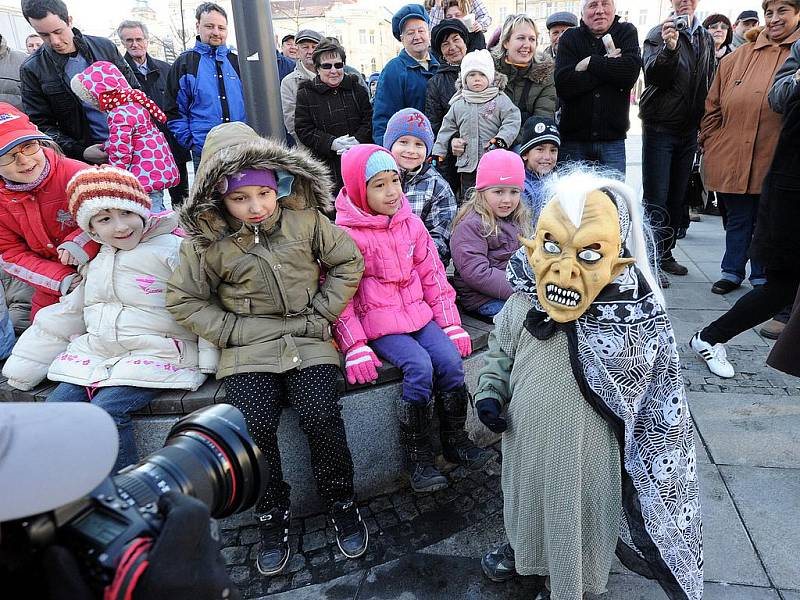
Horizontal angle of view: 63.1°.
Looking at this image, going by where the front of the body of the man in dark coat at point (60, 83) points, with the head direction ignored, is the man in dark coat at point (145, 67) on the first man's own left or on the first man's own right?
on the first man's own left

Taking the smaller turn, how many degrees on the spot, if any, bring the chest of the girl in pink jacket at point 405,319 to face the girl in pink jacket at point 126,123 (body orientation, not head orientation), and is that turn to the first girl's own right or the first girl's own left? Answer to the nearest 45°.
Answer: approximately 180°

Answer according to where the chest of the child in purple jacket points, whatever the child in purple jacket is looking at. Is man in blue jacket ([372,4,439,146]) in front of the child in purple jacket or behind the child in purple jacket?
behind

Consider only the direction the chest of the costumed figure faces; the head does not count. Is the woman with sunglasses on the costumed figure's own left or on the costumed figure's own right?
on the costumed figure's own right

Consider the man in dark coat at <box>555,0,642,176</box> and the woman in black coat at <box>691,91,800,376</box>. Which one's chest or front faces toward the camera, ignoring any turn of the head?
the man in dark coat

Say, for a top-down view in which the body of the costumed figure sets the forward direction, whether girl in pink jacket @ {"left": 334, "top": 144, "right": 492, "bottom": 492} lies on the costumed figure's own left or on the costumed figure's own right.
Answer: on the costumed figure's own right

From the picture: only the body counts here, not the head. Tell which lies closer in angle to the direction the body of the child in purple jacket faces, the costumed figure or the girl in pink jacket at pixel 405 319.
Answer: the costumed figure

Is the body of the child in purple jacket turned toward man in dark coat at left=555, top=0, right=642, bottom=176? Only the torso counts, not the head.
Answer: no

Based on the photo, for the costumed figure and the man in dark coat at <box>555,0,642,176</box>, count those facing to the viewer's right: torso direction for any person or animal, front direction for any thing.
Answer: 0

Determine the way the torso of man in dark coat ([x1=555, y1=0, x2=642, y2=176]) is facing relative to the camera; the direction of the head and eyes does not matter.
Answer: toward the camera

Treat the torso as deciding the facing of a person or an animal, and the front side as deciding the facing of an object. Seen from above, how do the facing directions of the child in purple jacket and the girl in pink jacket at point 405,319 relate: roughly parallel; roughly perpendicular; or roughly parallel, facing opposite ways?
roughly parallel

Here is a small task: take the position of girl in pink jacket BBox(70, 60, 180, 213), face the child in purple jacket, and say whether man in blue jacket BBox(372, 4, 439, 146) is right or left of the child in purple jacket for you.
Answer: left

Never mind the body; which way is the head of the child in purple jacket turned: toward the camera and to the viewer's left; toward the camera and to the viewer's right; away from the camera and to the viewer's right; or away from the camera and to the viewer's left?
toward the camera and to the viewer's right

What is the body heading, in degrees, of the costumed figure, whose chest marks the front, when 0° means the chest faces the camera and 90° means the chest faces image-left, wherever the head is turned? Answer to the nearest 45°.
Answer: approximately 45°

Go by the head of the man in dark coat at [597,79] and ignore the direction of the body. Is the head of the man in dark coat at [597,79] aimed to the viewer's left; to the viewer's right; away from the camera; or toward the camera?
toward the camera
